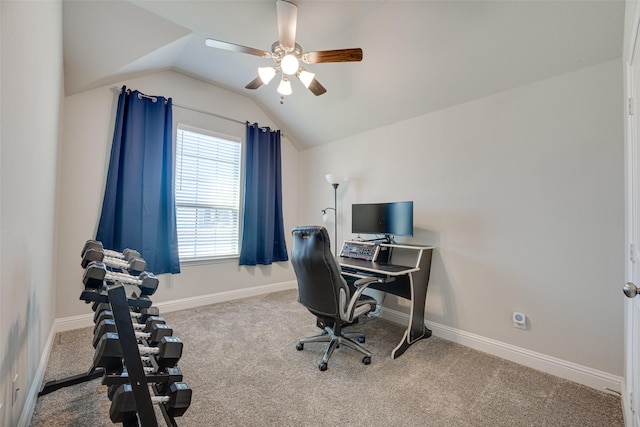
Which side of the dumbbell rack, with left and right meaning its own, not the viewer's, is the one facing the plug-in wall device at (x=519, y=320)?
front

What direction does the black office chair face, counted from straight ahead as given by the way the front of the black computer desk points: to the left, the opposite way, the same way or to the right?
the opposite way

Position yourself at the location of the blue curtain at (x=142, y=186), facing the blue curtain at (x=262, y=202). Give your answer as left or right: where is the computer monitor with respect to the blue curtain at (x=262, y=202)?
right

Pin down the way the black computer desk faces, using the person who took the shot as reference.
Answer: facing the viewer and to the left of the viewer

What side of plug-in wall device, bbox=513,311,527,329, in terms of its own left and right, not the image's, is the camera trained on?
front

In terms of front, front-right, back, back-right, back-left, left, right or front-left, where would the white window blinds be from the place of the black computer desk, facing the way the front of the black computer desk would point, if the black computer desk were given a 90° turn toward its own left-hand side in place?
back-right

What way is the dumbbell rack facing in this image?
to the viewer's right

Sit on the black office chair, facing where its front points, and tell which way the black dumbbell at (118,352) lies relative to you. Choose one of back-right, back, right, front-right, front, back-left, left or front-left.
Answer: back

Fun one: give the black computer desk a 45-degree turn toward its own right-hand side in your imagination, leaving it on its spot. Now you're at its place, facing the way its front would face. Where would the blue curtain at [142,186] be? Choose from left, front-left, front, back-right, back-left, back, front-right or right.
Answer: front

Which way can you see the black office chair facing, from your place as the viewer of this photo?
facing away from the viewer and to the right of the viewer

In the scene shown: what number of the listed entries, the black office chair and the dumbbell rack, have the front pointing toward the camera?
0
